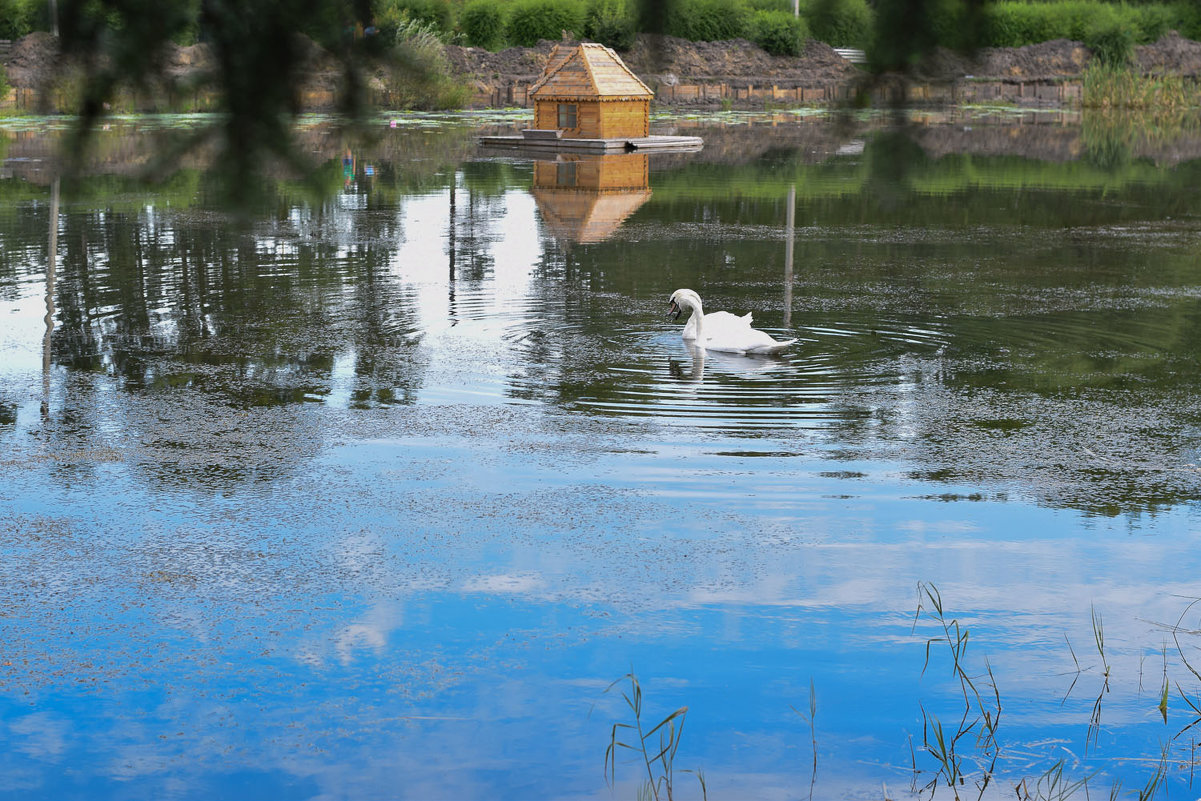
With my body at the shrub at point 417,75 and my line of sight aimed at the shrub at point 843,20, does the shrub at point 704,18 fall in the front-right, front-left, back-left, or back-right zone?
front-left

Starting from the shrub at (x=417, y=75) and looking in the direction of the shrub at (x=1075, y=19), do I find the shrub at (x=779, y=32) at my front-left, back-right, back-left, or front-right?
front-left

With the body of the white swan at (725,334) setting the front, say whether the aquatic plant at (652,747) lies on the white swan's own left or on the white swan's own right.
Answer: on the white swan's own left

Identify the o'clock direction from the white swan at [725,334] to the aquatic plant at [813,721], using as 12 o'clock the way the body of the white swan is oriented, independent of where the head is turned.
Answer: The aquatic plant is roughly at 9 o'clock from the white swan.

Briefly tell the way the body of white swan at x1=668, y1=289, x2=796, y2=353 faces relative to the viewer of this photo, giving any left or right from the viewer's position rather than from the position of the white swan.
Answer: facing to the left of the viewer
